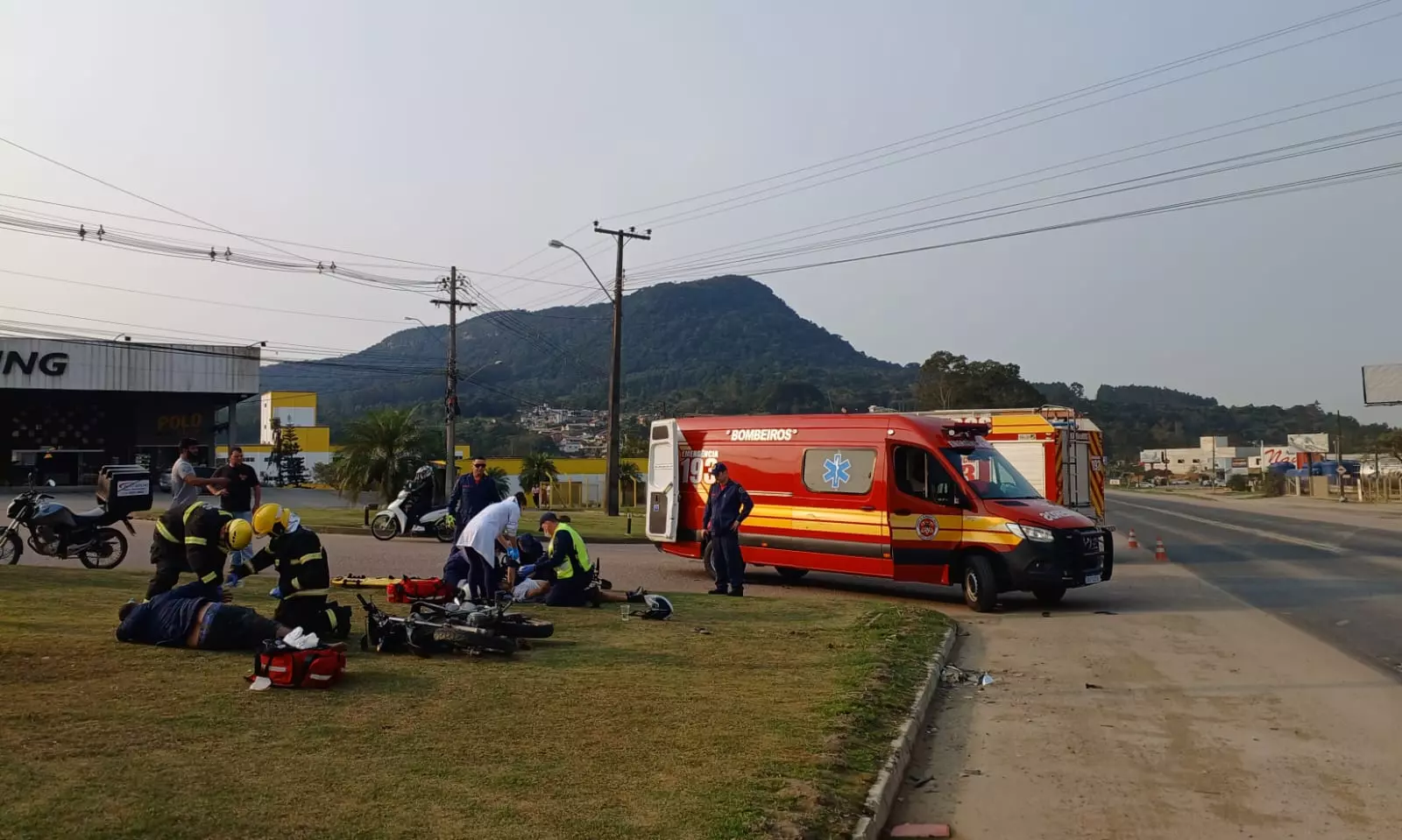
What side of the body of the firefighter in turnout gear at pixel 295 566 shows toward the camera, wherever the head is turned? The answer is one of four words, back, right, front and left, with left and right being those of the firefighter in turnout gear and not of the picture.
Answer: left

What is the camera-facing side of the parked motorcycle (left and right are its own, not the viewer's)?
left

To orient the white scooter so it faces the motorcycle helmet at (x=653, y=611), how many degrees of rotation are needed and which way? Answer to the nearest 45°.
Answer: approximately 90° to its left

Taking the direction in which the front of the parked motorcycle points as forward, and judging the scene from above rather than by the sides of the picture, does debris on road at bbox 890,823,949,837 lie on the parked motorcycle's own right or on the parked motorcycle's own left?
on the parked motorcycle's own left

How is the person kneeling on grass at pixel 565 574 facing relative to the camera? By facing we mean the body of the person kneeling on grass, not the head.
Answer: to the viewer's left

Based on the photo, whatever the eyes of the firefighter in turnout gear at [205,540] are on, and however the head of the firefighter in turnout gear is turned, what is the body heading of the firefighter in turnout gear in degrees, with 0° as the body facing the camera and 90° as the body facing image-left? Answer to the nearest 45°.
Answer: approximately 270°

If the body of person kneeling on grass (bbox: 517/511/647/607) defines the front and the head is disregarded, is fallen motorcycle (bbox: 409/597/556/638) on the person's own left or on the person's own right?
on the person's own left

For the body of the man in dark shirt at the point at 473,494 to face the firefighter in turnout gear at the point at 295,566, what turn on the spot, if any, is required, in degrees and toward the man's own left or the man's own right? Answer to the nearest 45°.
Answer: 0° — they already face them

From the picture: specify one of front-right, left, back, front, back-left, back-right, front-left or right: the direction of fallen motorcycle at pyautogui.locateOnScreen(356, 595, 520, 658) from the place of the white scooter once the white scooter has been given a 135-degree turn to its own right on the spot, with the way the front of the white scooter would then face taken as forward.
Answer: back-right

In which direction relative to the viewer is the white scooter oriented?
to the viewer's left

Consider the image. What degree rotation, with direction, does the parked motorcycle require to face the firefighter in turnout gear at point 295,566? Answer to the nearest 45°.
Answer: approximately 90° to its left

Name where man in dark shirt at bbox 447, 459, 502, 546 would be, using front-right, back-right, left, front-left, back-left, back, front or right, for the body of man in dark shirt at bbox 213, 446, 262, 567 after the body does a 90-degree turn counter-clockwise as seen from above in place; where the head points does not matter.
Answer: front

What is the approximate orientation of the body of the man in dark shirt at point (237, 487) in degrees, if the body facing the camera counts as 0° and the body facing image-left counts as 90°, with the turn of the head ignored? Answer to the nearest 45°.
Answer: approximately 0°

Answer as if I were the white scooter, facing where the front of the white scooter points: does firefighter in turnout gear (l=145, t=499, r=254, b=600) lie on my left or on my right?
on my left

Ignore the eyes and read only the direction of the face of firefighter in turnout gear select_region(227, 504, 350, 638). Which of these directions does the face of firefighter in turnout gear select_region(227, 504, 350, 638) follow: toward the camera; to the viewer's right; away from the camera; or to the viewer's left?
to the viewer's left

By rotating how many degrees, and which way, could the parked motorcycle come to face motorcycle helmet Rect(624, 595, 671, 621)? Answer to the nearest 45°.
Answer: approximately 135° to its left
